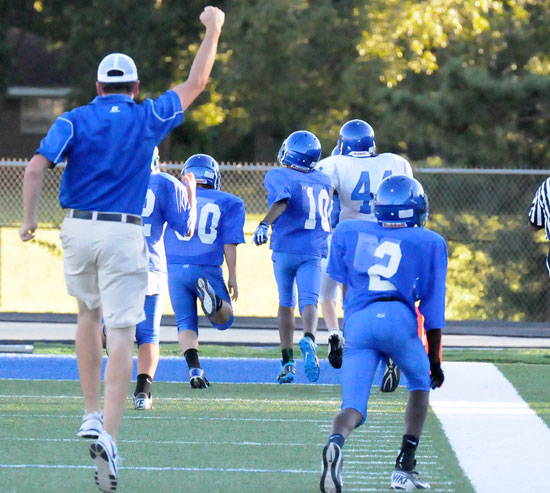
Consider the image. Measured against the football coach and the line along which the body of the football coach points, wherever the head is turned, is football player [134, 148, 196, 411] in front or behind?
in front

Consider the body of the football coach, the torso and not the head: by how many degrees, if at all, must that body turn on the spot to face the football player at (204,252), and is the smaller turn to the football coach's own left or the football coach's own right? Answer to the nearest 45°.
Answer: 0° — they already face them

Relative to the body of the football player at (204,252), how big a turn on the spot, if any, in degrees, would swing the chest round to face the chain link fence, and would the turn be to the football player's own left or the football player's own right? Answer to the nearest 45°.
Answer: approximately 45° to the football player's own right

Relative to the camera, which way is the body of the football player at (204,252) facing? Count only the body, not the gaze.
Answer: away from the camera

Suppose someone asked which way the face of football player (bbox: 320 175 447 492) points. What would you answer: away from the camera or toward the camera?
away from the camera

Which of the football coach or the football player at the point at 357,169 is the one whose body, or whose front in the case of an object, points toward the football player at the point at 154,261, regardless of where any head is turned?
the football coach

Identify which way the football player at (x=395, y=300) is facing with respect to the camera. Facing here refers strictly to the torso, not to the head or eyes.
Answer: away from the camera

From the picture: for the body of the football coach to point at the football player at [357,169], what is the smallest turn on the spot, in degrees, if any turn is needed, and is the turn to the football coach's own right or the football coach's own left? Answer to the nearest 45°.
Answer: approximately 45° to the football coach's own right

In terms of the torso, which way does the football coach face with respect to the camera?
away from the camera

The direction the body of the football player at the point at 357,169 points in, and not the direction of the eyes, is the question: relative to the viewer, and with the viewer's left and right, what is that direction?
facing away from the viewer

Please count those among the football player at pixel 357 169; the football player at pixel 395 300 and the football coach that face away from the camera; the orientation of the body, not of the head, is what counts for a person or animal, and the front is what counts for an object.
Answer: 3

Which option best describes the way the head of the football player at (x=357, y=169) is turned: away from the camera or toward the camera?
away from the camera

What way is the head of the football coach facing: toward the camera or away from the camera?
away from the camera

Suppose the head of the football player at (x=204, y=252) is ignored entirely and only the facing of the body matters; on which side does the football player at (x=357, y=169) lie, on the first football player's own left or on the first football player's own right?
on the first football player's own right

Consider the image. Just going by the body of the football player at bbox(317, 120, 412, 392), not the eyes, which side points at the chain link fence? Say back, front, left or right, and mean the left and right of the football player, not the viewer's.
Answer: front
